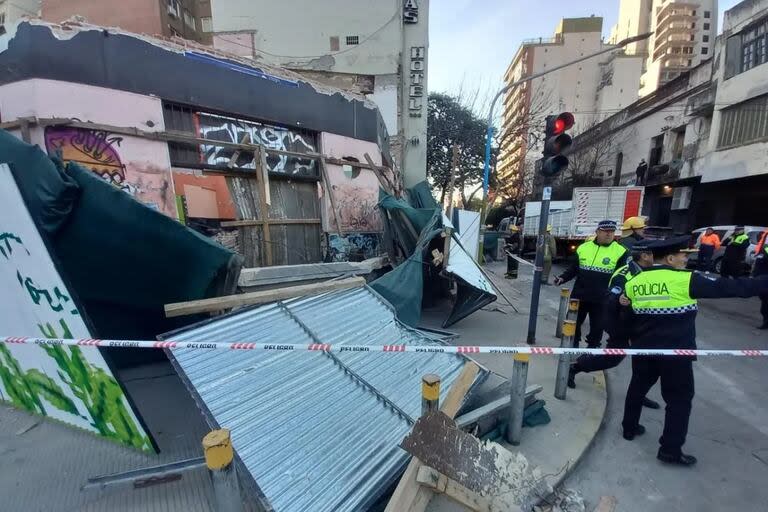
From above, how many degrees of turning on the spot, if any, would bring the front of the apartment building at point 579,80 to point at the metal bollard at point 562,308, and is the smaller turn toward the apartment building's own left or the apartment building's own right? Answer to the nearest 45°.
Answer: approximately 45° to the apartment building's own left

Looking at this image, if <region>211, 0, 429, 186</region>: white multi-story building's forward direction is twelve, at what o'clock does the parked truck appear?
The parked truck is roughly at 1 o'clock from the white multi-story building.

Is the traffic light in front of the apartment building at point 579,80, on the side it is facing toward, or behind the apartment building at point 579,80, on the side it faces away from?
in front

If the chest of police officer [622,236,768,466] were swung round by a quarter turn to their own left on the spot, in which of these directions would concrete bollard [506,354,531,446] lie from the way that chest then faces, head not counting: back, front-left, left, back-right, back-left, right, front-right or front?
left

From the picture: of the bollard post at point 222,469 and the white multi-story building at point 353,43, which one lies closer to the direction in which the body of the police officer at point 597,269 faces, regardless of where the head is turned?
the bollard post

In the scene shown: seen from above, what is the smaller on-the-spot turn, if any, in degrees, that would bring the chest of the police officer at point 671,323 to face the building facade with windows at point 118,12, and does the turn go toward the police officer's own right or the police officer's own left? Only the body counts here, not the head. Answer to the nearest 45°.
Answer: approximately 135° to the police officer's own left

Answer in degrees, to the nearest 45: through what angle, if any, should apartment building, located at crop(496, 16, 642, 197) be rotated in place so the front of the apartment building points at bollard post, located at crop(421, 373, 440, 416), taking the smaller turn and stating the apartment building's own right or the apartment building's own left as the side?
approximately 45° to the apartment building's own left

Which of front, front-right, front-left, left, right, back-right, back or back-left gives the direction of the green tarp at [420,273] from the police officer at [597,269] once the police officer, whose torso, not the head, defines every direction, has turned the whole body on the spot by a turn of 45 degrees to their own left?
back-right

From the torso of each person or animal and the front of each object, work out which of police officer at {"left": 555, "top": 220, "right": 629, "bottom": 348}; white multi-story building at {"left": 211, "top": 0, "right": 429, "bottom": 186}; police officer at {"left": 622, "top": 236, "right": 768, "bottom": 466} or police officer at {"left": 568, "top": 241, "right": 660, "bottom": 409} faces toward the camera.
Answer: police officer at {"left": 555, "top": 220, "right": 629, "bottom": 348}

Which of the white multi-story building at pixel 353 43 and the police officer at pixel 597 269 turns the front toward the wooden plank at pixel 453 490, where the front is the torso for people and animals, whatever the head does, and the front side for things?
the police officer

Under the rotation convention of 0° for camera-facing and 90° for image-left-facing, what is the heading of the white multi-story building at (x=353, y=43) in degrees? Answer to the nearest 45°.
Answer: approximately 270°
